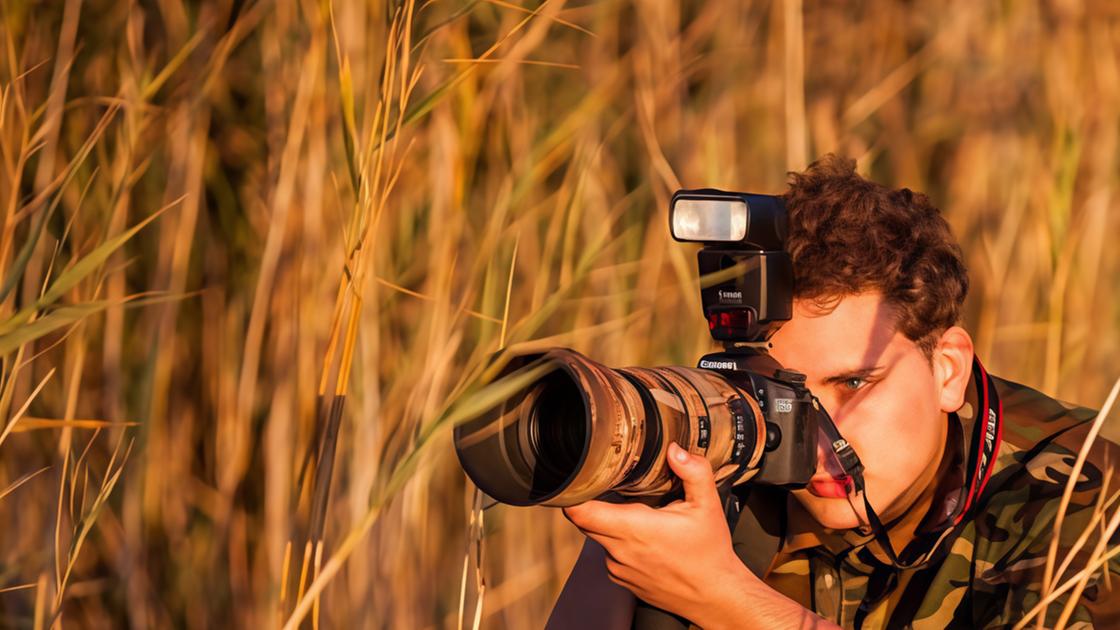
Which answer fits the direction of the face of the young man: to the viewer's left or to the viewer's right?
to the viewer's left

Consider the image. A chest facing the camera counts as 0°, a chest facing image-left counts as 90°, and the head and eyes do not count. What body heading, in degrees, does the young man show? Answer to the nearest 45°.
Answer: approximately 45°
